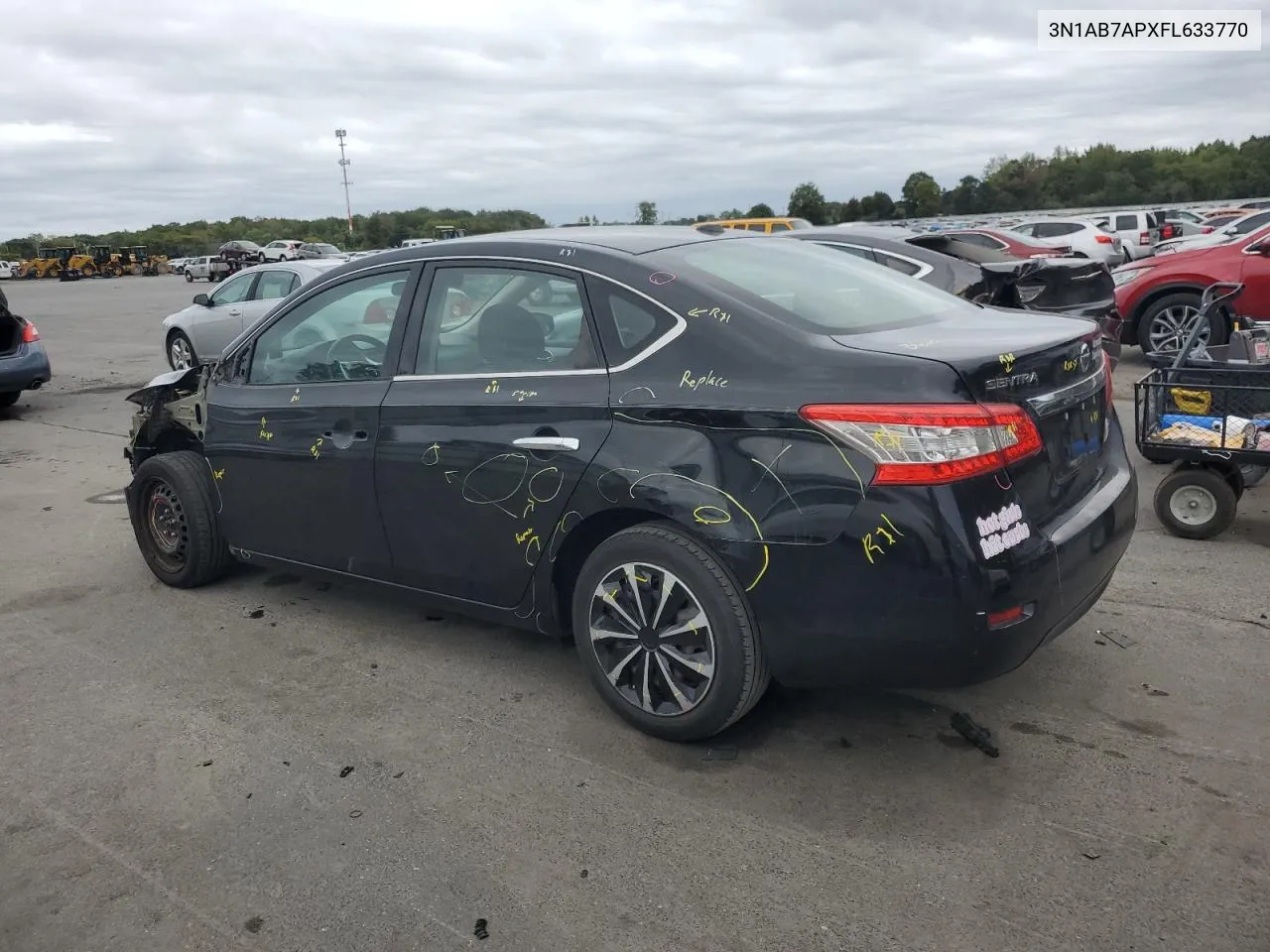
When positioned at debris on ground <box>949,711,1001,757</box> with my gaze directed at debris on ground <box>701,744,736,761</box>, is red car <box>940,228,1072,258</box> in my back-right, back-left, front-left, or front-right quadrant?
back-right

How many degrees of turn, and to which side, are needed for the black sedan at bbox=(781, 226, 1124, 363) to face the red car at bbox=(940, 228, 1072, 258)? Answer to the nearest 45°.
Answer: approximately 45° to its right

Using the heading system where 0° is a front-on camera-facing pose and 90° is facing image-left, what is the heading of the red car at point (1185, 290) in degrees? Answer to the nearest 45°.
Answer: approximately 90°

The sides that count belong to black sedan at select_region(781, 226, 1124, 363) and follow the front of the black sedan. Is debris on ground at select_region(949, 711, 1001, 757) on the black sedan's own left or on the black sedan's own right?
on the black sedan's own left

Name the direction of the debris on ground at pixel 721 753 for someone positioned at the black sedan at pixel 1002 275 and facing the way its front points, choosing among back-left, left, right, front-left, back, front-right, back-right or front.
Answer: back-left

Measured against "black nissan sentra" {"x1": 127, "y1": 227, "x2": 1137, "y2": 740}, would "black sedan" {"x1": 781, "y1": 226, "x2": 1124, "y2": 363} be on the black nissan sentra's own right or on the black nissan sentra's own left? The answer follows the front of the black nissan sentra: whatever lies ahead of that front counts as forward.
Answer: on the black nissan sentra's own right

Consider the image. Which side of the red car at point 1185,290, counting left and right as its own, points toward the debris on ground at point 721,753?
left

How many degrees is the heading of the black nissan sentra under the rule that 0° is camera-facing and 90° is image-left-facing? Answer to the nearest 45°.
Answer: approximately 135°

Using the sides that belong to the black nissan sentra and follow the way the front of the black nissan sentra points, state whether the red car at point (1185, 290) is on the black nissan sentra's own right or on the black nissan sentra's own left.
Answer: on the black nissan sentra's own right
